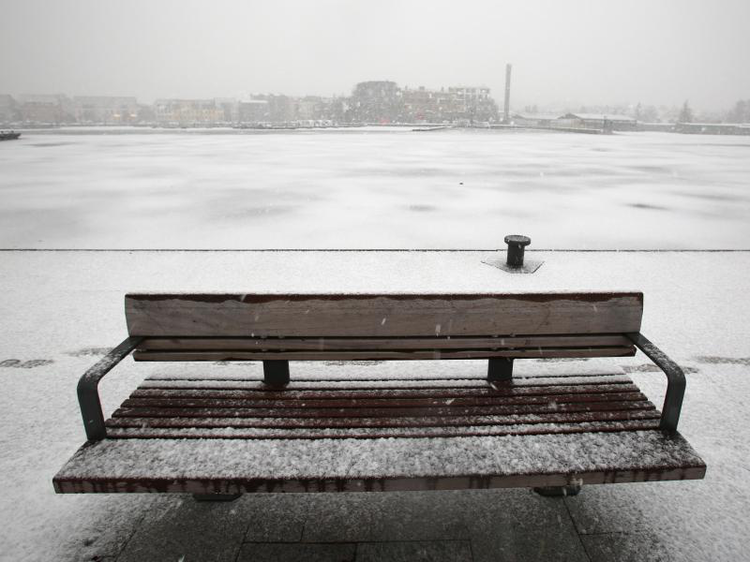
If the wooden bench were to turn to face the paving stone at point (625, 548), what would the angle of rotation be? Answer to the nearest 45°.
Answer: approximately 90° to its left

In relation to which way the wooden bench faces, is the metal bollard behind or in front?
behind

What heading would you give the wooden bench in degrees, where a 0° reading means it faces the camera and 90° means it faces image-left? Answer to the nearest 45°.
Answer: approximately 0°

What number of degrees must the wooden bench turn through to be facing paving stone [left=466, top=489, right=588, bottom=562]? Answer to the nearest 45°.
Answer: approximately 90° to its left
